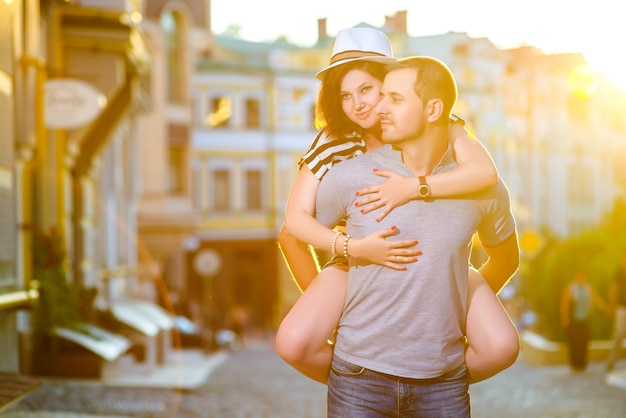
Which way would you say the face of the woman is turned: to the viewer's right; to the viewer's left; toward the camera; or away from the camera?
toward the camera

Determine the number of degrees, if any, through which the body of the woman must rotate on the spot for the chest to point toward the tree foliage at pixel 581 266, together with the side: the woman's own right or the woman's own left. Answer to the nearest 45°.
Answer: approximately 180°

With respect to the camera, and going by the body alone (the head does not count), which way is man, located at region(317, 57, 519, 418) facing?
toward the camera

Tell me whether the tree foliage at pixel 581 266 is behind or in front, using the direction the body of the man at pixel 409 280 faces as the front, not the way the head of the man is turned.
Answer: behind

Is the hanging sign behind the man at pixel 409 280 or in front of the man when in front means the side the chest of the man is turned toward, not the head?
behind

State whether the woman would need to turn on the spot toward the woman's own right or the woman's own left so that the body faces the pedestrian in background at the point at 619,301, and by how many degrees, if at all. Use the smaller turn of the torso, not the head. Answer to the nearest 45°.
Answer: approximately 180°

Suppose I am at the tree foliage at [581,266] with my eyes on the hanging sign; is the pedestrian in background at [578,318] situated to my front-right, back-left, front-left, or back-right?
front-left

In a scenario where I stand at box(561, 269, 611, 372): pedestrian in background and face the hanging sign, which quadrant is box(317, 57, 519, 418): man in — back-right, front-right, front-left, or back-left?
front-left

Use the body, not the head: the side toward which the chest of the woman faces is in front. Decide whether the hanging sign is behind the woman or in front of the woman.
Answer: behind

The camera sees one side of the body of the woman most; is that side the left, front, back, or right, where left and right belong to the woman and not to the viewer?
front

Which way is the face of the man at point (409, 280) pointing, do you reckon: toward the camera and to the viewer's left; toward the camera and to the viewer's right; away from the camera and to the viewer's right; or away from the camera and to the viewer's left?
toward the camera and to the viewer's left
